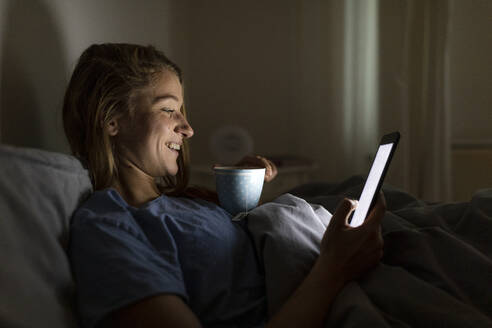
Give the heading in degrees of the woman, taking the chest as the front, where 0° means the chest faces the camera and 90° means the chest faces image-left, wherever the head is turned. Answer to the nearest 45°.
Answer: approximately 270°

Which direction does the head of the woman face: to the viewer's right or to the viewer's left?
to the viewer's right
